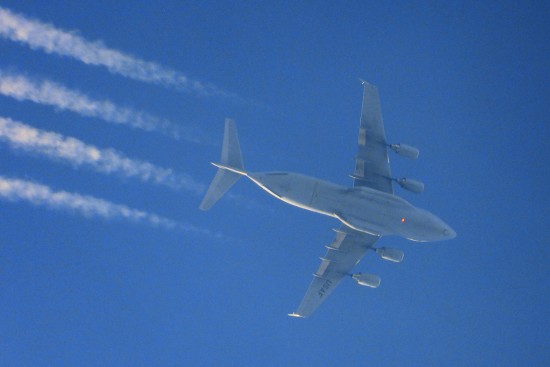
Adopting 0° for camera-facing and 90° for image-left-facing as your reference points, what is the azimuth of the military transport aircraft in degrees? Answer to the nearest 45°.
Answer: approximately 270°
